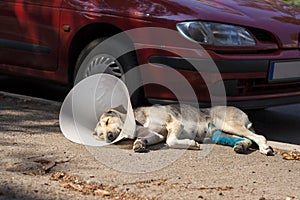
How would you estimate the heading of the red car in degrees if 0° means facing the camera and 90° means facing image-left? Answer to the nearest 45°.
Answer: approximately 315°
